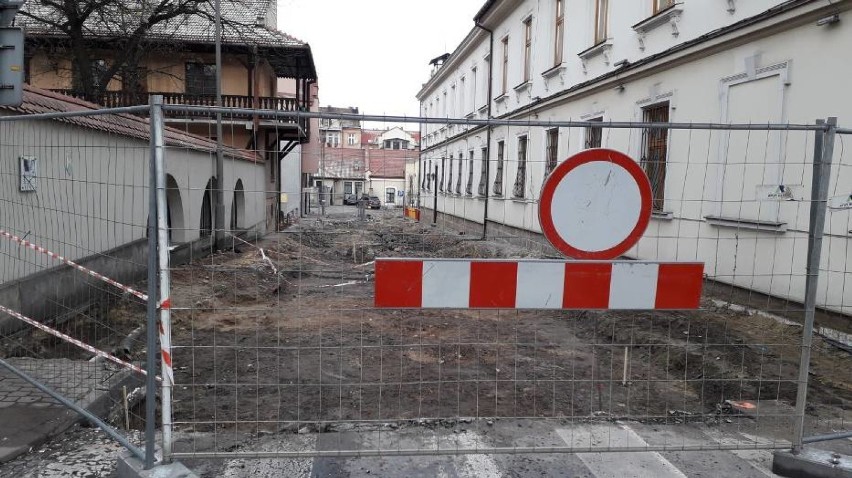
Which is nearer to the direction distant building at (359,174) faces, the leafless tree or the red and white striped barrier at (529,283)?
the red and white striped barrier

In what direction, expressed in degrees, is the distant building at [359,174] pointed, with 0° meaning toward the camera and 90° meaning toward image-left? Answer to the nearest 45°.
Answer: approximately 0°

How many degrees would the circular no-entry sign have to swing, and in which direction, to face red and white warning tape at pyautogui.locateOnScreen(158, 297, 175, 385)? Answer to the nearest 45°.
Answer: approximately 45° to its right

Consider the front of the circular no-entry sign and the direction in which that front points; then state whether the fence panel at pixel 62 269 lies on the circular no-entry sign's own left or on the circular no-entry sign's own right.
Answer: on the circular no-entry sign's own right

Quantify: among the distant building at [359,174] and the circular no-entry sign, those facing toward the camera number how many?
2

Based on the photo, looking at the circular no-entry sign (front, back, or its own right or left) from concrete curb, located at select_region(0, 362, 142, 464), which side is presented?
right

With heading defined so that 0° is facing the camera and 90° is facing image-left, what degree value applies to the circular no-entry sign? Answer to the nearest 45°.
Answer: approximately 0°

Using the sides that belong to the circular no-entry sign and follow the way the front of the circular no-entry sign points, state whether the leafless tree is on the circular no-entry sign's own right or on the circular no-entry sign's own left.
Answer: on the circular no-entry sign's own right
